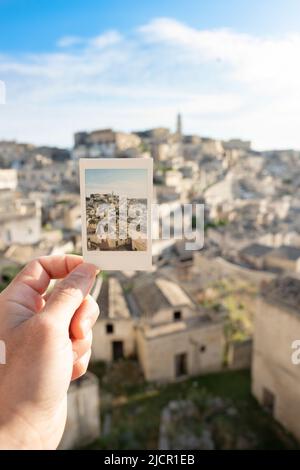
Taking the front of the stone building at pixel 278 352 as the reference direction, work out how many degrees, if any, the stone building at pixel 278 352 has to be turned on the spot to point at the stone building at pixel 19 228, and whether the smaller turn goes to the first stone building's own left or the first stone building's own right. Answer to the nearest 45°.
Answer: approximately 90° to the first stone building's own right

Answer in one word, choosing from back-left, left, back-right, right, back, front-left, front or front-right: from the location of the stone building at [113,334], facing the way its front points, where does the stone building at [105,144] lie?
back

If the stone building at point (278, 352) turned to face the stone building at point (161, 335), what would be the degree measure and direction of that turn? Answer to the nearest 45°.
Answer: approximately 90° to its right

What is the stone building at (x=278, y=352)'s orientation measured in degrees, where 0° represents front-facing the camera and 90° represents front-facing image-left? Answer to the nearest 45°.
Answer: approximately 45°
